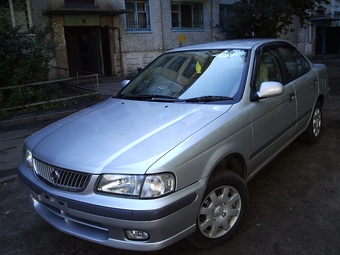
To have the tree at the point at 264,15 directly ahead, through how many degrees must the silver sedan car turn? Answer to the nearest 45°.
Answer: approximately 135° to its right

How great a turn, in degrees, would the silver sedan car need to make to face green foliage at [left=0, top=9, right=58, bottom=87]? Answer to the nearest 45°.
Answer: approximately 90° to its right

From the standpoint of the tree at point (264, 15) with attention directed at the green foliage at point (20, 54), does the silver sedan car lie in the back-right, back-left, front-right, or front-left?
front-left

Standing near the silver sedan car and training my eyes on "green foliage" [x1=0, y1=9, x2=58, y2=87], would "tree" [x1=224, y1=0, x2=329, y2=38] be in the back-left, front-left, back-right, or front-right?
front-right
